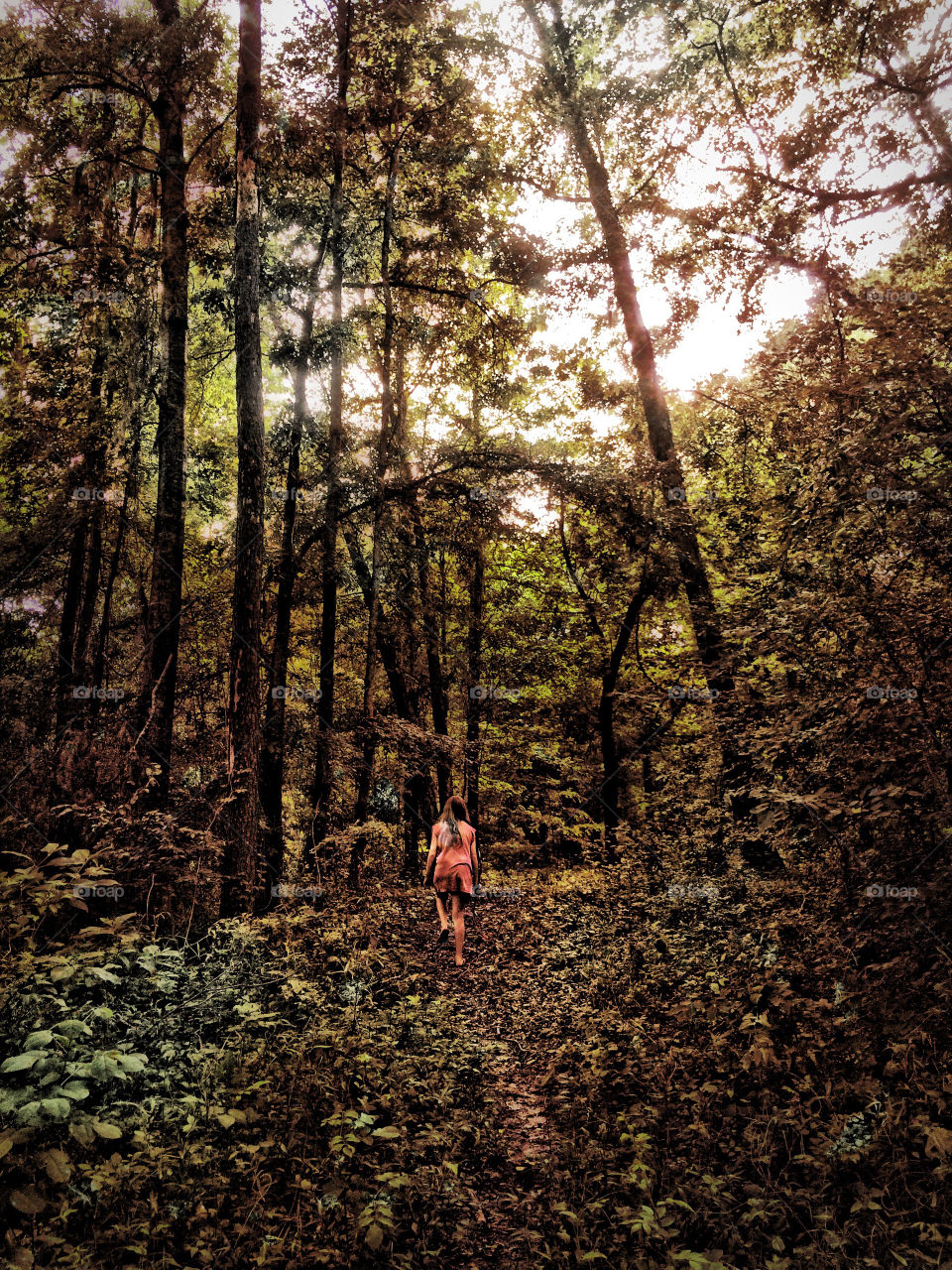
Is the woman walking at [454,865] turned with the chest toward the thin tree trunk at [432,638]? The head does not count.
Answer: yes

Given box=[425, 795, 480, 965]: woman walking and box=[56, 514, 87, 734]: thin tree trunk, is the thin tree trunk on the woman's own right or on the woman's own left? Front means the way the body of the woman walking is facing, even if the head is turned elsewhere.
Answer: on the woman's own left

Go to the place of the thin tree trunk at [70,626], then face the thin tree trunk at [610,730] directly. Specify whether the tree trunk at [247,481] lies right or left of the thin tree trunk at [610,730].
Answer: right

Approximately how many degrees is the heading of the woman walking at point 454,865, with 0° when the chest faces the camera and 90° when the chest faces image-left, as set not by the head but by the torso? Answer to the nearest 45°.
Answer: approximately 180°

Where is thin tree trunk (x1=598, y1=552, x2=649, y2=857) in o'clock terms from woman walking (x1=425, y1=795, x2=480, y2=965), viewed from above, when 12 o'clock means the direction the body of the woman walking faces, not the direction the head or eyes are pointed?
The thin tree trunk is roughly at 1 o'clock from the woman walking.
